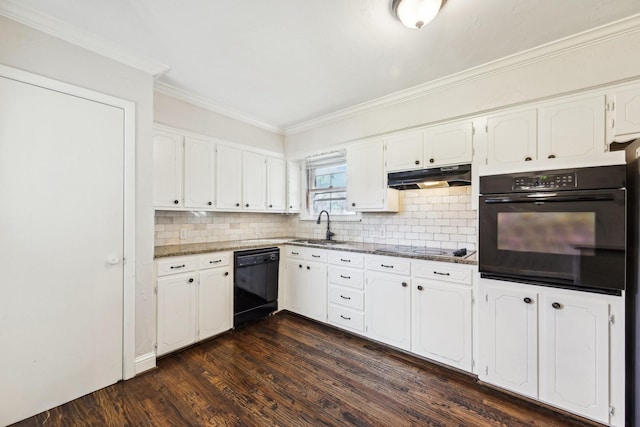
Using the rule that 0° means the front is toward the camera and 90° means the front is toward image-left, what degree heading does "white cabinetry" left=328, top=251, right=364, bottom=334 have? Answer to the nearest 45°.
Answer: approximately 45°

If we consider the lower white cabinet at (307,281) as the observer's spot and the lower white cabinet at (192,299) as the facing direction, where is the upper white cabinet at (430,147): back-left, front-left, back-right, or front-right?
back-left

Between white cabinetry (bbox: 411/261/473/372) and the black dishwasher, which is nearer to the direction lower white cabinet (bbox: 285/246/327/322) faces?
the black dishwasher

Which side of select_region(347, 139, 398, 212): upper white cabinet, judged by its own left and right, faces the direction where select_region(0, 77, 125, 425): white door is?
front

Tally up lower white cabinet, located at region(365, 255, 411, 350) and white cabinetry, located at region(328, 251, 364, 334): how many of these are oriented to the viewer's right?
0

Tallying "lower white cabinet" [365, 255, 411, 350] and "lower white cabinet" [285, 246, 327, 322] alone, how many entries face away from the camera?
0

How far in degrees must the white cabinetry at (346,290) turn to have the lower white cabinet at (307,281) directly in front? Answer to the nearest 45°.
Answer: approximately 90° to its right

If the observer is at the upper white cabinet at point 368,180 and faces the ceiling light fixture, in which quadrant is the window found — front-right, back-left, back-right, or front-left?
back-right

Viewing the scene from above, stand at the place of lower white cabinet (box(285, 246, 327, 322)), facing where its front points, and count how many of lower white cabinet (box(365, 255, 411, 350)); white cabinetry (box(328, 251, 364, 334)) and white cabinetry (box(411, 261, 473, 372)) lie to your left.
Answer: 3

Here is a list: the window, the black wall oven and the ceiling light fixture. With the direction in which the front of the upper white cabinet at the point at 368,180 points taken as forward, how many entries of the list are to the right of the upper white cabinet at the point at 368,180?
1

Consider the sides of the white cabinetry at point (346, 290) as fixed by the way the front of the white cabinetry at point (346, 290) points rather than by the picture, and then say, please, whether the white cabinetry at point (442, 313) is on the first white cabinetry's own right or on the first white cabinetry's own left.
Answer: on the first white cabinetry's own left
